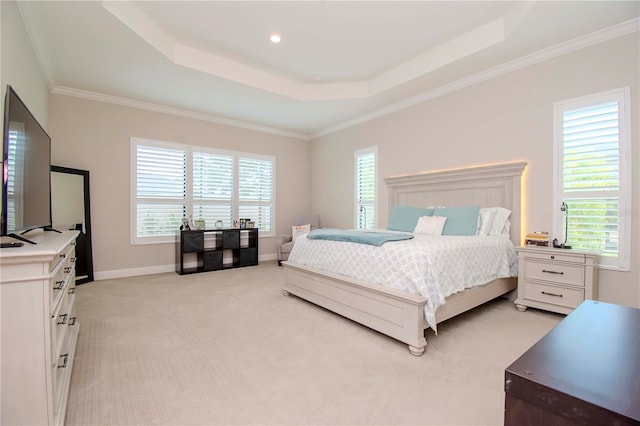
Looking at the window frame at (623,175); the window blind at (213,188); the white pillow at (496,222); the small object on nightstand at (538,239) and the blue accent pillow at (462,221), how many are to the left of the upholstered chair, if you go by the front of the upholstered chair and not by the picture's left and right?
4

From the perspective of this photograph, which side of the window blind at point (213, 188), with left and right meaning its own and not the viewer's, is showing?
front

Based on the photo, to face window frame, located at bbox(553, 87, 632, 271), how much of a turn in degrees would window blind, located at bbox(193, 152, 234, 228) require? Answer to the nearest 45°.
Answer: approximately 45° to its left

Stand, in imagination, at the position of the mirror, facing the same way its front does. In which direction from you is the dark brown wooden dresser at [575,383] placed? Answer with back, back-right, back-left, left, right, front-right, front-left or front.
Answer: front-right

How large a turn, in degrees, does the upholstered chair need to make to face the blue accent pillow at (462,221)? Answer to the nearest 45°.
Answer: approximately 90° to its left

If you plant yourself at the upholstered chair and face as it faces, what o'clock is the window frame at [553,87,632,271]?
The window frame is roughly at 9 o'clock from the upholstered chair.

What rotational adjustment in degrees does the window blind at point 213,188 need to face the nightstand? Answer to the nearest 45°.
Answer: approximately 45° to its left

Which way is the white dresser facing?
to the viewer's right

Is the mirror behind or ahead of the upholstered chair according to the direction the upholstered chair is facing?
ahead

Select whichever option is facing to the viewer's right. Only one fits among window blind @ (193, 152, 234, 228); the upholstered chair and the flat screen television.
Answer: the flat screen television

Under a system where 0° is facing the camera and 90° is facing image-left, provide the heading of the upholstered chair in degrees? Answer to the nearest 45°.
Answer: approximately 45°

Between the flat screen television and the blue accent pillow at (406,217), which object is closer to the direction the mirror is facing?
the blue accent pillow

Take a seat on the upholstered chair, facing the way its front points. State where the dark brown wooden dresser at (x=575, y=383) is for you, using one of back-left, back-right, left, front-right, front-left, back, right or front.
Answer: front-left

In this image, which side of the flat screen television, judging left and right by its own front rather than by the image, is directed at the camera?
right

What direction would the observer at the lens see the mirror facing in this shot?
facing the viewer and to the right of the viewer

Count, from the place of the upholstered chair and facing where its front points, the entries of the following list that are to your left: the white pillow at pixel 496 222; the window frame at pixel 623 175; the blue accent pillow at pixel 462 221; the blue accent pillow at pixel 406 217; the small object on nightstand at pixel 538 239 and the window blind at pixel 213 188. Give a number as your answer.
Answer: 5

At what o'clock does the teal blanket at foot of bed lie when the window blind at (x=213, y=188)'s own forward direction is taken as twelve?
The teal blanket at foot of bed is roughly at 11 o'clock from the window blind.
